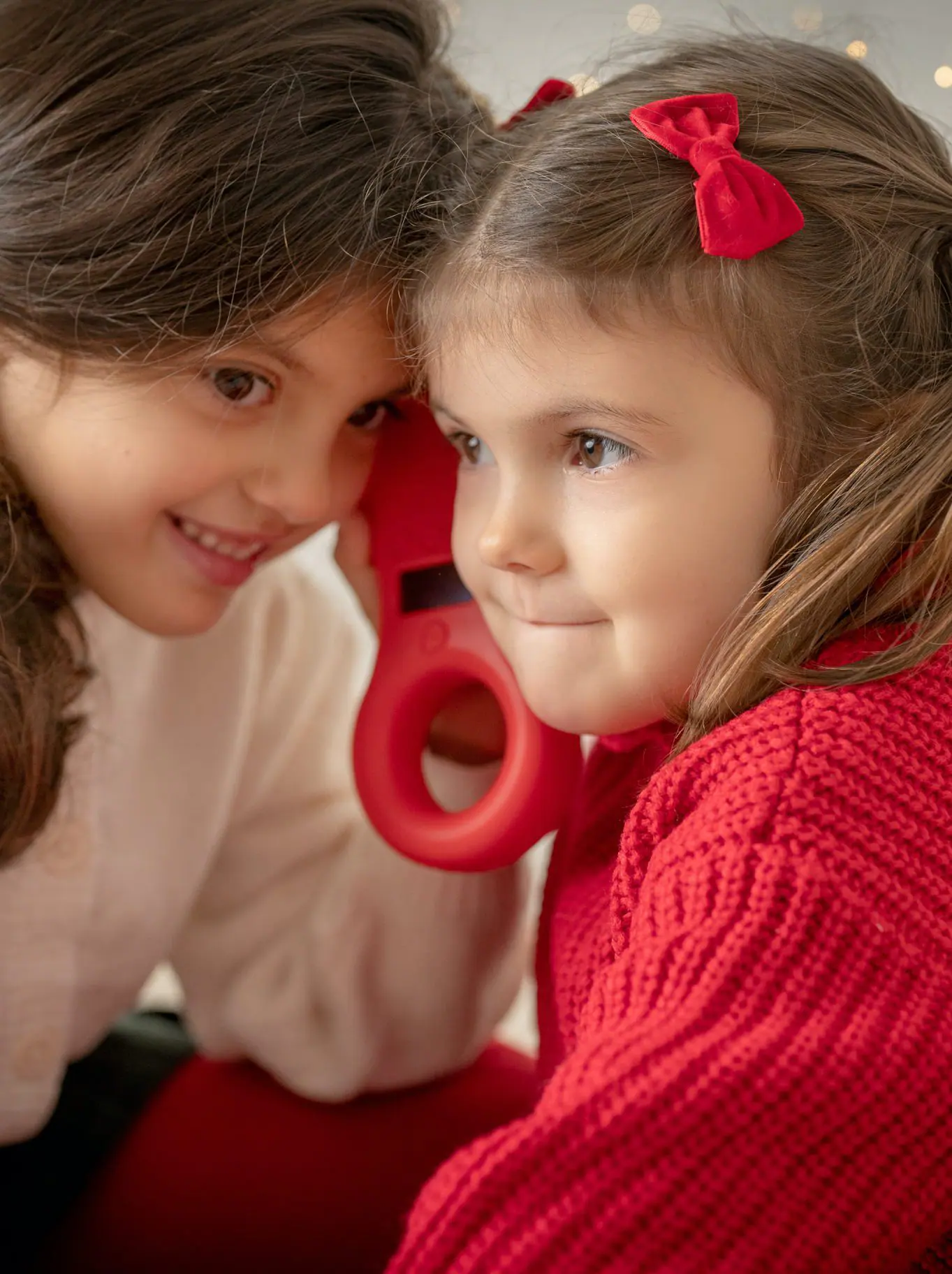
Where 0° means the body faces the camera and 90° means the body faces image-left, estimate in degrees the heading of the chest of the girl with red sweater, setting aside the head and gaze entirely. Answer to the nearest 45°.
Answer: approximately 45°

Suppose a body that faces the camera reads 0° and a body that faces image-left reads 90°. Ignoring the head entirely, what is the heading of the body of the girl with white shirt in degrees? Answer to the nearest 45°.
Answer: approximately 315°
